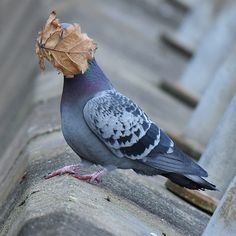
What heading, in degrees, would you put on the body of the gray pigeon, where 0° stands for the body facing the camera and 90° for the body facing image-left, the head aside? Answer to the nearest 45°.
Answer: approximately 90°
